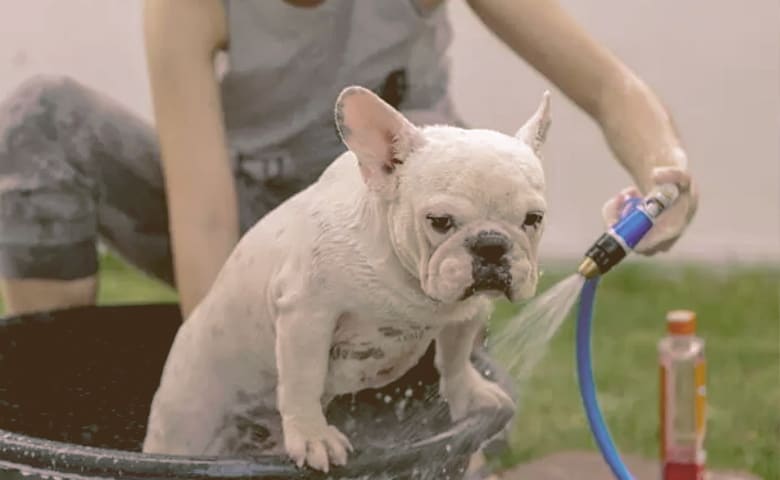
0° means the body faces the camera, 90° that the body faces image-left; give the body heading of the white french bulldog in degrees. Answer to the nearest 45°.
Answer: approximately 315°
